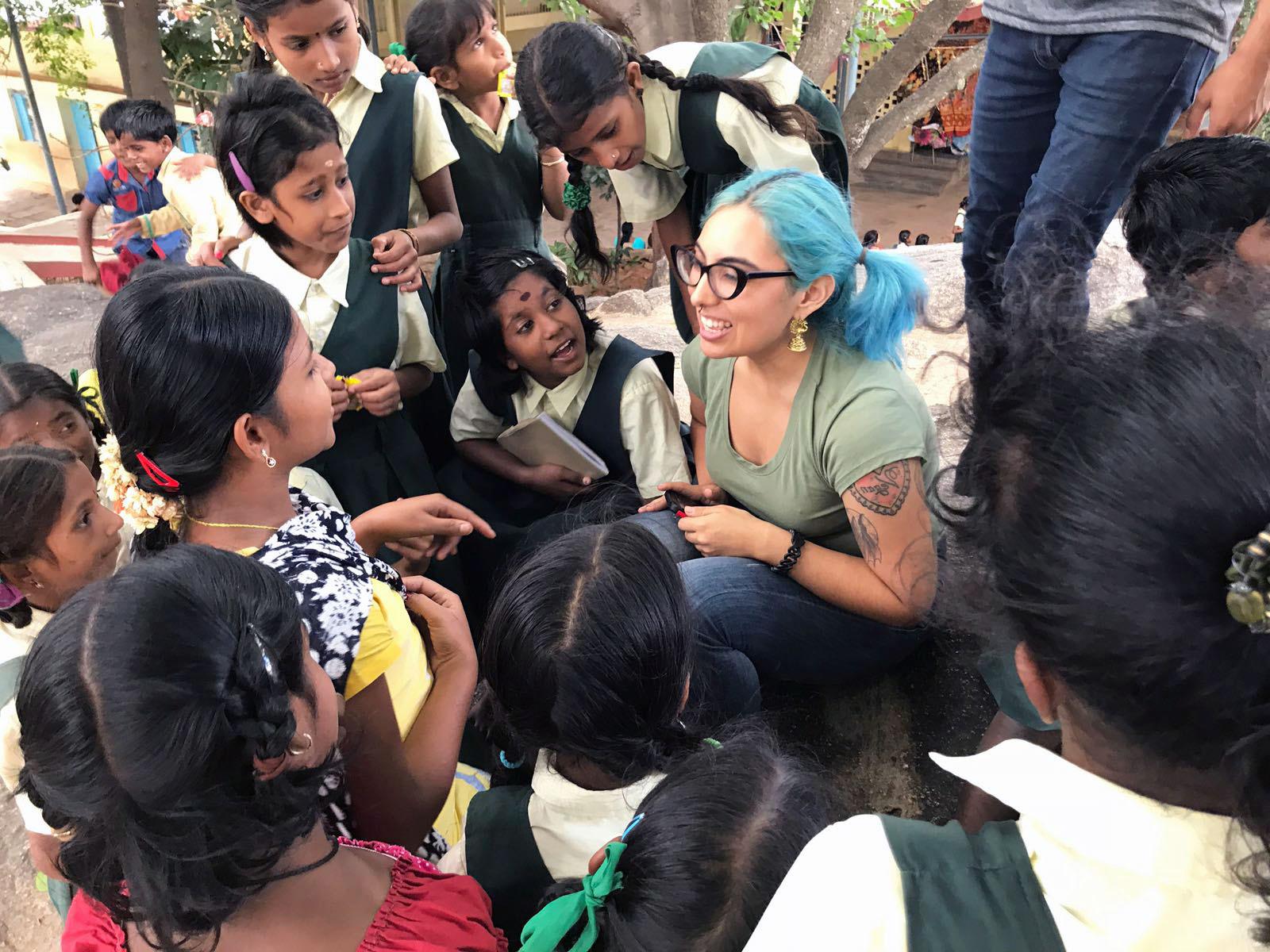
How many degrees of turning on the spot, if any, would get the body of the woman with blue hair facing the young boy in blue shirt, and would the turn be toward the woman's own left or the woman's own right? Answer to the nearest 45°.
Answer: approximately 90° to the woman's own right

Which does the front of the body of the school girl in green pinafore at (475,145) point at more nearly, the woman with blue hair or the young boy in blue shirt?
the woman with blue hair

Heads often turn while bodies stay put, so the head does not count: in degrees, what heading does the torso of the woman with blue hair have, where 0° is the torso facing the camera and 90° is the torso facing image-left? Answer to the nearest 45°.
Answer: approximately 45°

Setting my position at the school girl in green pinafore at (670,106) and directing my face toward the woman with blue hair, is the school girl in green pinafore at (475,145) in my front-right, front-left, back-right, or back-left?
back-right

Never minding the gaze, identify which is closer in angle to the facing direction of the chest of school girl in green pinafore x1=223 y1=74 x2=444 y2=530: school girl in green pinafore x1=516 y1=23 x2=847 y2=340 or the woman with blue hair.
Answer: the woman with blue hair

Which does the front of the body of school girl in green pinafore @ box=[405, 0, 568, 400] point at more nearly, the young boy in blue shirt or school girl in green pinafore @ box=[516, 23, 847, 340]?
the school girl in green pinafore

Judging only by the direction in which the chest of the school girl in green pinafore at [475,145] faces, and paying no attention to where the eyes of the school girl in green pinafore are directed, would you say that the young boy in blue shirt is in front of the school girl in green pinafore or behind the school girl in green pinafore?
behind

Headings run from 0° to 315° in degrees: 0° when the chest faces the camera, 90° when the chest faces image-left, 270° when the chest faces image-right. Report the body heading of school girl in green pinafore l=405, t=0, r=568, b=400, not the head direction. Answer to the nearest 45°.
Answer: approximately 315°
